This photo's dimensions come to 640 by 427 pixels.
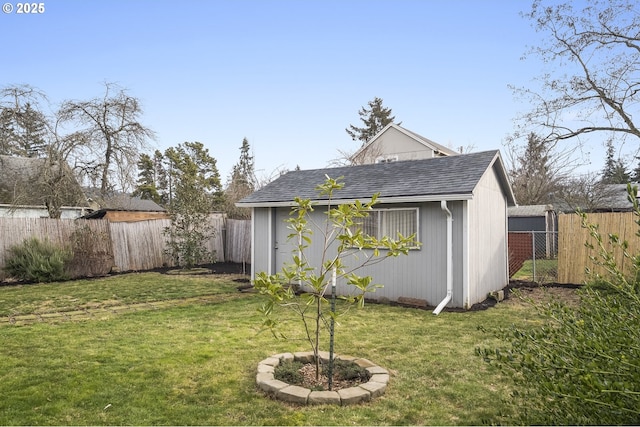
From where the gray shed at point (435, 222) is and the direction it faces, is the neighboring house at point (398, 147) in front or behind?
behind

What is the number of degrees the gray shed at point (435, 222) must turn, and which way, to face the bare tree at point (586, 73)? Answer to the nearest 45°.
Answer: approximately 180°

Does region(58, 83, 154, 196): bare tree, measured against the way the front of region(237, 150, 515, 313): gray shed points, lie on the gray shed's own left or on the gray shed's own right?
on the gray shed's own right

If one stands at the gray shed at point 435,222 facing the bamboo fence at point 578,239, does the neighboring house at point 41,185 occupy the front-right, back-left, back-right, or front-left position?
back-left

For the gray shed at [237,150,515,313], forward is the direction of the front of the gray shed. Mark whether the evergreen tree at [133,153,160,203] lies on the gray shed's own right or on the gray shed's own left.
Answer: on the gray shed's own right

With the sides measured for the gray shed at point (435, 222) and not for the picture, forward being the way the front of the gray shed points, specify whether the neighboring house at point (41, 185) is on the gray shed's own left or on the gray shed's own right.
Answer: on the gray shed's own right

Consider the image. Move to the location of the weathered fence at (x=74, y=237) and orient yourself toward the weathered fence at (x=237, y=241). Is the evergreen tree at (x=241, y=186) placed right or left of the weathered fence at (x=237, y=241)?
left

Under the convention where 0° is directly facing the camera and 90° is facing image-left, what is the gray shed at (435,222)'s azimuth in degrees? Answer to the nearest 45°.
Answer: approximately 45°

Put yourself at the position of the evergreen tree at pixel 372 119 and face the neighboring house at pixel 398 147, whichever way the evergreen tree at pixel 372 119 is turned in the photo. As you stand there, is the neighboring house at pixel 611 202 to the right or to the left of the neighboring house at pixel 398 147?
left

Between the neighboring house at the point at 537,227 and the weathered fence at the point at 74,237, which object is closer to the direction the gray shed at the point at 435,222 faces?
the weathered fence
